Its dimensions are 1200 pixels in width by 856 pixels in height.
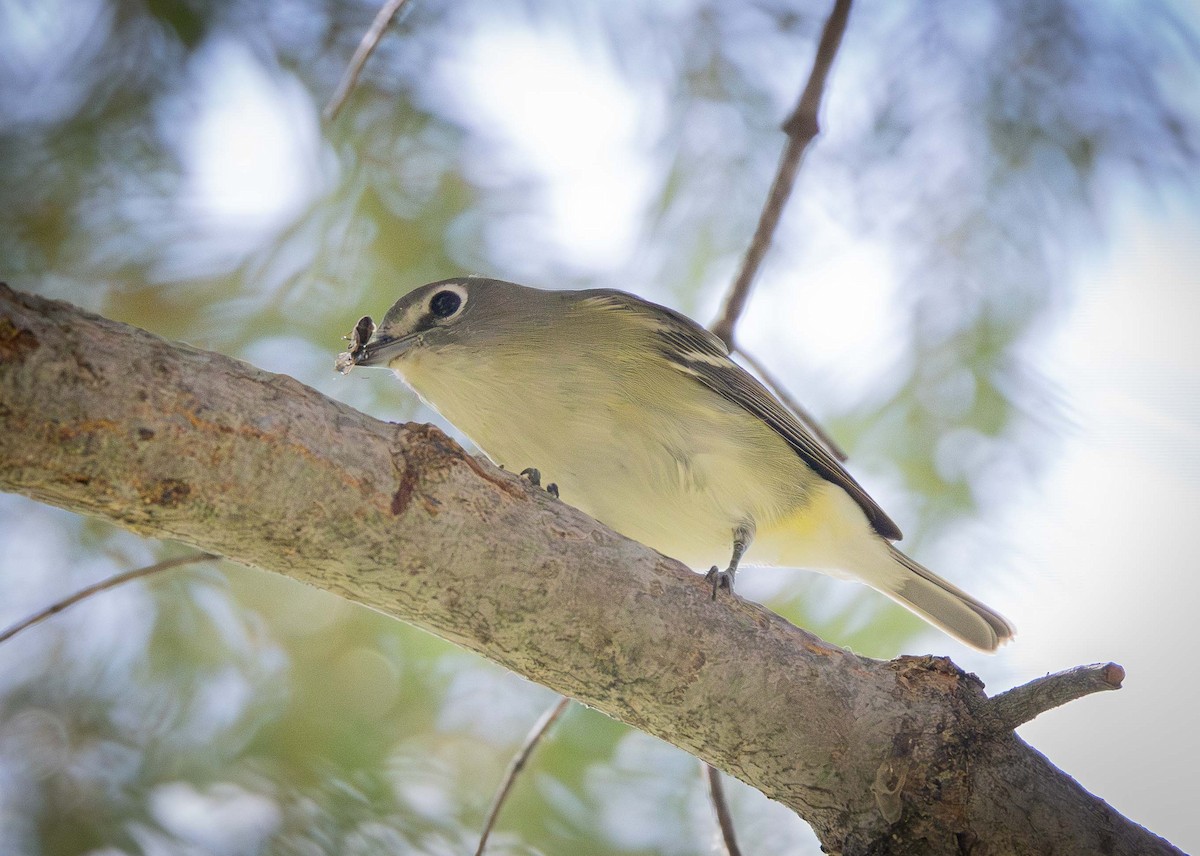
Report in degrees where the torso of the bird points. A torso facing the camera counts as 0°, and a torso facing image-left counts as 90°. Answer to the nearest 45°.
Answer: approximately 90°

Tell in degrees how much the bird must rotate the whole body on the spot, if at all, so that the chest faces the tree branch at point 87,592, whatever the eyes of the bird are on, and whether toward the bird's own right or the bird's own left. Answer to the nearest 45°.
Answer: approximately 45° to the bird's own left
